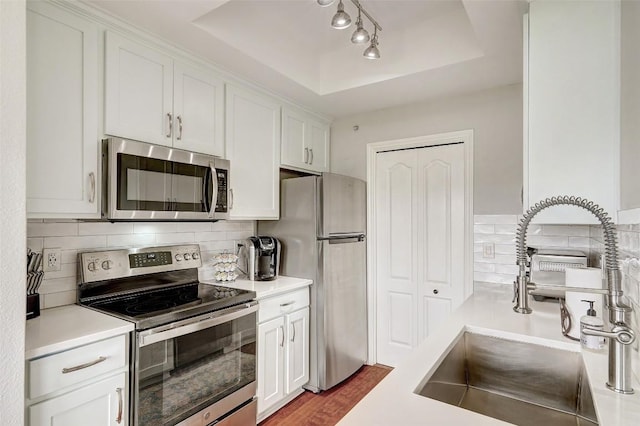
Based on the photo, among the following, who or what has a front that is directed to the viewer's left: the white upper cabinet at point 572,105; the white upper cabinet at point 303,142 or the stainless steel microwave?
the white upper cabinet at point 572,105

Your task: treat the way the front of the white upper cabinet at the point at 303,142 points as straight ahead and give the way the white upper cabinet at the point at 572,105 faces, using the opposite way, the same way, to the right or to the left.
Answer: the opposite way

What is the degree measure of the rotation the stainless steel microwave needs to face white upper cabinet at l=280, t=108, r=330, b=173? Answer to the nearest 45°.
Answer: approximately 90° to its left

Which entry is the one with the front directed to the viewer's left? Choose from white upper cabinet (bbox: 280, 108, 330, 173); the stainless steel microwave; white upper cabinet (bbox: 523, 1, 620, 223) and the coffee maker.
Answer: white upper cabinet (bbox: 523, 1, 620, 223)

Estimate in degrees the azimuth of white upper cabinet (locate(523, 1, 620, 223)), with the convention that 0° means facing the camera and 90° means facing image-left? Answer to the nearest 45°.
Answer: approximately 90°

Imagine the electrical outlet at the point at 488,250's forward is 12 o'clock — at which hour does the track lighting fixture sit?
The track lighting fixture is roughly at 1 o'clock from the electrical outlet.

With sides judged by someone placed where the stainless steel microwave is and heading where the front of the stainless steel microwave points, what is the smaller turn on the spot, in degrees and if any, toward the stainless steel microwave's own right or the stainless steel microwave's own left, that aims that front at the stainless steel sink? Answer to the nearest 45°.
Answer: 0° — it already faces it

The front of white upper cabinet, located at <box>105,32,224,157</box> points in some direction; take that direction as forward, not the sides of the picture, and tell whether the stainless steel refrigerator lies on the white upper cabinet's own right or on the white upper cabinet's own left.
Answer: on the white upper cabinet's own left

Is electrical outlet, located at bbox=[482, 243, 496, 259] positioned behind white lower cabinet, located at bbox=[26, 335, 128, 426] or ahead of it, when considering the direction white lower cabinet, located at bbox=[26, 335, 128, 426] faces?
ahead
